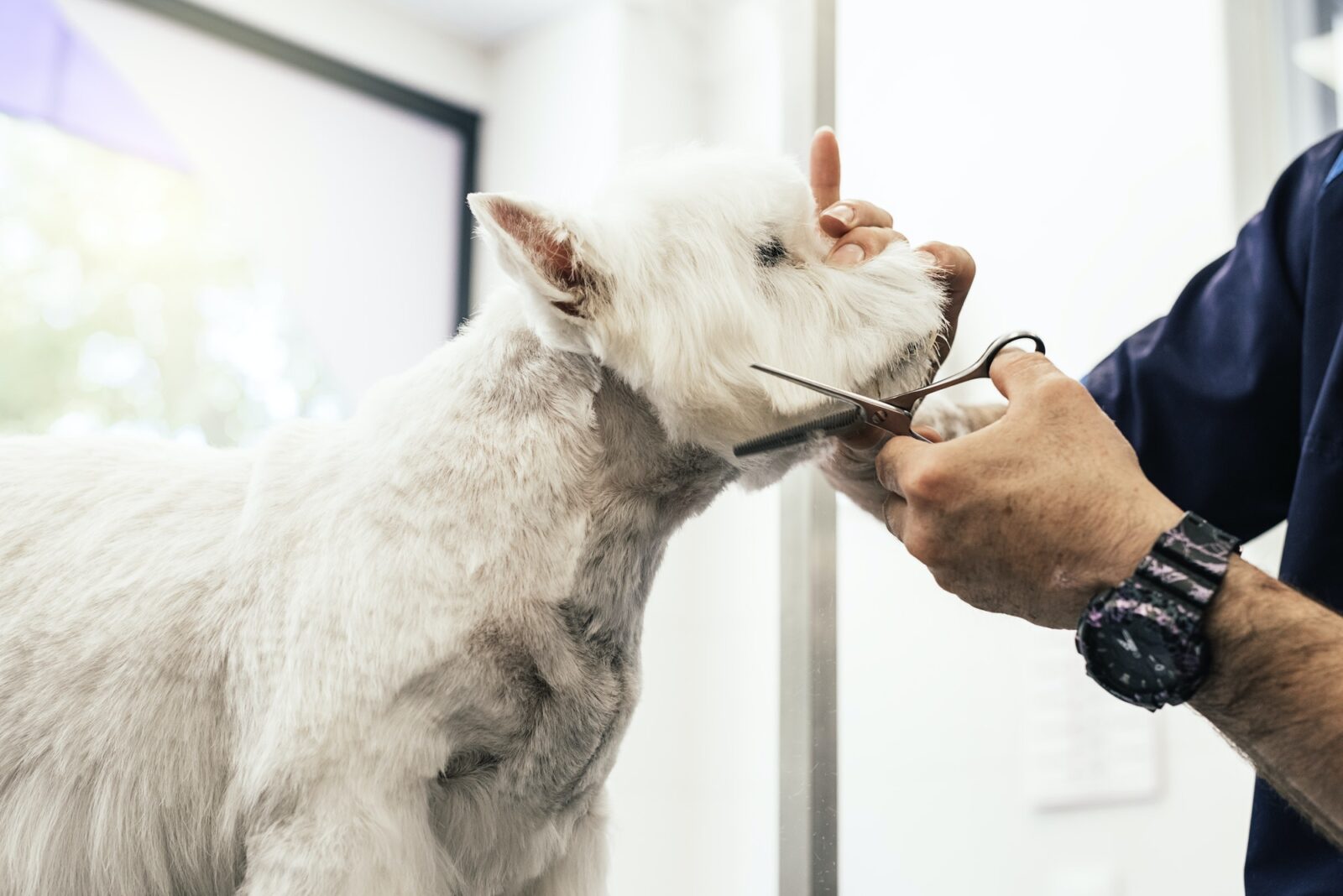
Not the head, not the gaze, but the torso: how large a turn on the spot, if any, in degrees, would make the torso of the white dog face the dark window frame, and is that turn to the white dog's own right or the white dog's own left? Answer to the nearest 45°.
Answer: approximately 90° to the white dog's own left

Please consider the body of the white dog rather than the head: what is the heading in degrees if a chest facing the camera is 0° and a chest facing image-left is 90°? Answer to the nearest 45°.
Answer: approximately 270°
